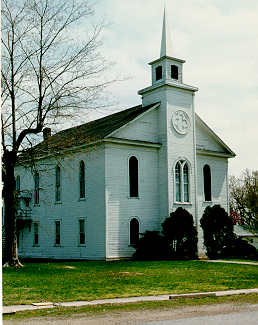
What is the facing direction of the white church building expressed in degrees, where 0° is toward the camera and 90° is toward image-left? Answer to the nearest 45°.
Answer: approximately 315°
